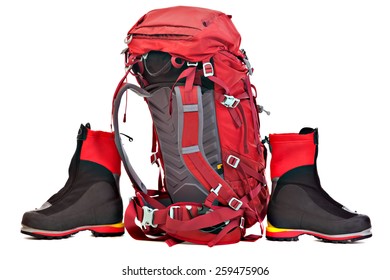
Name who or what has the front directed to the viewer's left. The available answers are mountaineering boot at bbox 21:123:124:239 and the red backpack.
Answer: the mountaineering boot

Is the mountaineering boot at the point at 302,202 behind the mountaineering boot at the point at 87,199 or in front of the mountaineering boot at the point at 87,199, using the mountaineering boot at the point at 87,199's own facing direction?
behind

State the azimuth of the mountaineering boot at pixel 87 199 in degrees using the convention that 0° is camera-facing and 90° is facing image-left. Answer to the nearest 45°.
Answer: approximately 90°

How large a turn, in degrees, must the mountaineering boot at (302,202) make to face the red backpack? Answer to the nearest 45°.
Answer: approximately 180°

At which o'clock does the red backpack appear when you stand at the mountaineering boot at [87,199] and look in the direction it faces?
The red backpack is roughly at 7 o'clock from the mountaineering boot.

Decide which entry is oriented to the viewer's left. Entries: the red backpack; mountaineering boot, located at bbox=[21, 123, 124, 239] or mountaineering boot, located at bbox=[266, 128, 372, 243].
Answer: mountaineering boot, located at bbox=[21, 123, 124, 239]

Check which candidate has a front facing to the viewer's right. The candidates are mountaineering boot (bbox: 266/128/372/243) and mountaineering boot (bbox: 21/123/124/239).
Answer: mountaineering boot (bbox: 266/128/372/243)

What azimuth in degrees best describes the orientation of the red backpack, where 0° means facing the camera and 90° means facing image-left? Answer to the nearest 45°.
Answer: approximately 225°

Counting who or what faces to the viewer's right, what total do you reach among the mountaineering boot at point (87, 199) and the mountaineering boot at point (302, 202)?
1

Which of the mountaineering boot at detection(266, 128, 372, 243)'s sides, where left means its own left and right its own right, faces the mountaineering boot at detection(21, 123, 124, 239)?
back

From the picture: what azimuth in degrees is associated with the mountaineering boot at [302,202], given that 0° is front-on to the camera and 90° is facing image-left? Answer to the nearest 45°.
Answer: approximately 270°
